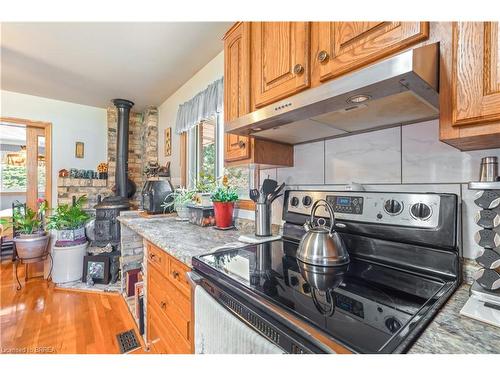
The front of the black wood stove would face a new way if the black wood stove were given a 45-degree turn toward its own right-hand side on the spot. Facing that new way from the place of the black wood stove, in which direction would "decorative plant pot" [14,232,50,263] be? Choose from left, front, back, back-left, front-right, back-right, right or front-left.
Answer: front

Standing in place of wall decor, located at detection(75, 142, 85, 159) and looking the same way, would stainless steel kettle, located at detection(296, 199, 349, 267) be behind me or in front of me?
in front

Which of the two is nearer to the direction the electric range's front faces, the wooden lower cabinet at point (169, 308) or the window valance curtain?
the wooden lower cabinet

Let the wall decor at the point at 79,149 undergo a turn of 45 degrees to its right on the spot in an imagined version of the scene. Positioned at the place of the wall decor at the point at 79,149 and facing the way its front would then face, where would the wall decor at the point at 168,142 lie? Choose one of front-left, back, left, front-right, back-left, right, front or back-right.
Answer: left

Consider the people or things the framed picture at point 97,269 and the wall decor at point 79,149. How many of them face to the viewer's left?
0

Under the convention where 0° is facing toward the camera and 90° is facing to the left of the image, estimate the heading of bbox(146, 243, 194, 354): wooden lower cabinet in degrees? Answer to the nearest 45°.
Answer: approximately 90°

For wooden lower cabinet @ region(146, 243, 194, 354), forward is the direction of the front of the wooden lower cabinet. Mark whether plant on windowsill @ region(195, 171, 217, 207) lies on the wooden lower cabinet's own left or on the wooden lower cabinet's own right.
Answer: on the wooden lower cabinet's own right

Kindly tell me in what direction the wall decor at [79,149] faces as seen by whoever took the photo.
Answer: facing the viewer

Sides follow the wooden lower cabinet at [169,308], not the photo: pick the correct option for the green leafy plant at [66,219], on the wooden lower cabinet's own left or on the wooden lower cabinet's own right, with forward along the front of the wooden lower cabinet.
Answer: on the wooden lower cabinet's own right

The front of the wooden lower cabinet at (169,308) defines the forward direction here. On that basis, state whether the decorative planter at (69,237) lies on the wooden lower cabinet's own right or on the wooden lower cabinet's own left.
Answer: on the wooden lower cabinet's own right

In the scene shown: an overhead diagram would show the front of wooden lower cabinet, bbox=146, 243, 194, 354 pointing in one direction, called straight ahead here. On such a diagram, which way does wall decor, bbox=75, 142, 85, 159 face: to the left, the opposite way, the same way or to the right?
to the left

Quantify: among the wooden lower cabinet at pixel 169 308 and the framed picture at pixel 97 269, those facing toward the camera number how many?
1

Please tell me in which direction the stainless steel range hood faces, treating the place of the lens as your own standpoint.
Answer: facing the viewer and to the left of the viewer

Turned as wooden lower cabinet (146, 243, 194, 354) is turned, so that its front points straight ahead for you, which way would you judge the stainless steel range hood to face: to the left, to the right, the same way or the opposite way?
the same way

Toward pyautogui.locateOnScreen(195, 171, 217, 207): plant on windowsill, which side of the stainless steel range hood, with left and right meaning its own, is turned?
right

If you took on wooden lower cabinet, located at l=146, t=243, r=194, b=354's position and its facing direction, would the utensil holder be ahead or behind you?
behind
